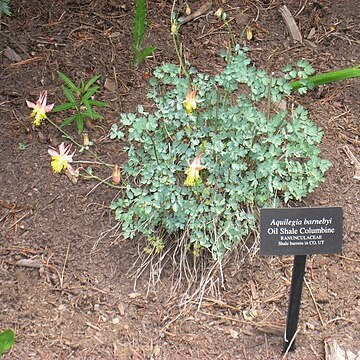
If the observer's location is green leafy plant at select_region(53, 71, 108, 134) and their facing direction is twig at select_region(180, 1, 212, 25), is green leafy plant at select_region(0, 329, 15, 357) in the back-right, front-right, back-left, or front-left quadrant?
back-right

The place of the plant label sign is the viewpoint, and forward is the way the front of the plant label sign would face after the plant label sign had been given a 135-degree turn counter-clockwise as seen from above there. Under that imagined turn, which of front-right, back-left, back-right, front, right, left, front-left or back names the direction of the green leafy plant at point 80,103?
left

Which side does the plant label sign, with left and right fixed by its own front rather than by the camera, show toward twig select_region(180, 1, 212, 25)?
back

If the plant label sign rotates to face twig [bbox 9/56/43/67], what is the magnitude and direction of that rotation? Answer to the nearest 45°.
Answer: approximately 135° to its right

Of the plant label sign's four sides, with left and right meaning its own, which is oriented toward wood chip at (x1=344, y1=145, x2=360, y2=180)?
back

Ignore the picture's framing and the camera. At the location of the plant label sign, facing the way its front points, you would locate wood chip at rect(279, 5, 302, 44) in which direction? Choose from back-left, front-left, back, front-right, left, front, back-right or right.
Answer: back

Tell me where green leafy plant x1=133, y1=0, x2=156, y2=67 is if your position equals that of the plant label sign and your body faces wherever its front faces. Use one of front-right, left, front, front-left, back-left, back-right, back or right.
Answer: back-right

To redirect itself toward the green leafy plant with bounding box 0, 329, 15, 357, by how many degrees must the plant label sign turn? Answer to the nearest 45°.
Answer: approximately 45° to its right

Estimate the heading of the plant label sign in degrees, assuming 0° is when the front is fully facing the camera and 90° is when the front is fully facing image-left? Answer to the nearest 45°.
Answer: approximately 0°

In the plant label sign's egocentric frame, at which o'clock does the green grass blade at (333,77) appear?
The green grass blade is roughly at 6 o'clock from the plant label sign.
